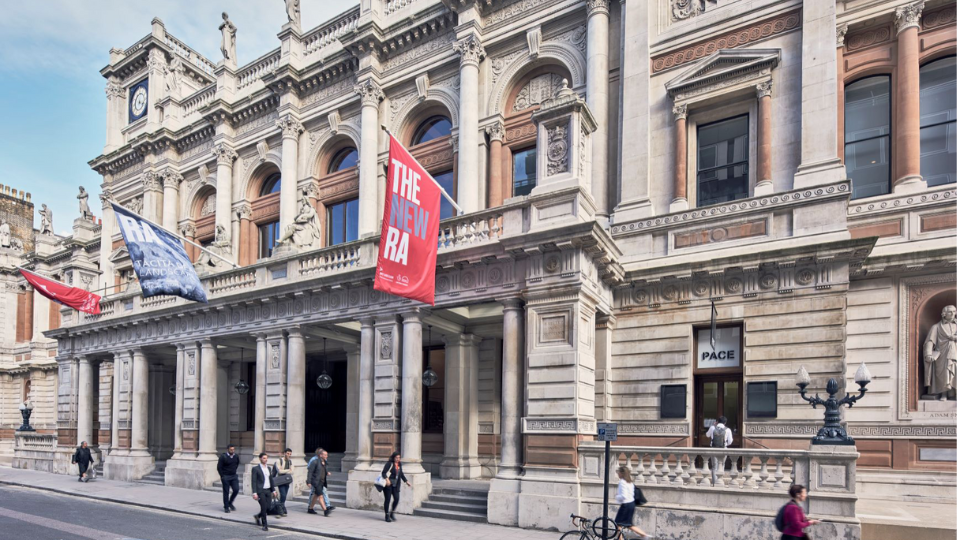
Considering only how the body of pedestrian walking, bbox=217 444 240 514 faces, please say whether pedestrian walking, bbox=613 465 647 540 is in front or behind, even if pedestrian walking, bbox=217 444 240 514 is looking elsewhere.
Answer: in front

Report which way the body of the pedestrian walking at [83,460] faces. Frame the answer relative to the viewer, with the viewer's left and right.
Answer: facing the viewer and to the right of the viewer

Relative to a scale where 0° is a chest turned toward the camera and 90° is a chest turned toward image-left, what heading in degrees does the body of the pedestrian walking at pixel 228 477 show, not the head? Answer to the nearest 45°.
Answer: approximately 315°

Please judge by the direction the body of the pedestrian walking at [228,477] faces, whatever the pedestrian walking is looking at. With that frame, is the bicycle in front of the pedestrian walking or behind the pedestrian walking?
in front

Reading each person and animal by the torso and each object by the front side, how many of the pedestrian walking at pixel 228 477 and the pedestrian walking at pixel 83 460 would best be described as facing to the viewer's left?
0

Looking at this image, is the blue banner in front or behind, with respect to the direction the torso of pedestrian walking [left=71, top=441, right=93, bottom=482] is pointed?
in front

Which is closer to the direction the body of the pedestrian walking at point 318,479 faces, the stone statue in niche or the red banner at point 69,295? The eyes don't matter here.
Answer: the stone statue in niche

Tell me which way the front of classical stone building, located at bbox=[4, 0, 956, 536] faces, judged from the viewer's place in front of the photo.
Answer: facing the viewer and to the left of the viewer

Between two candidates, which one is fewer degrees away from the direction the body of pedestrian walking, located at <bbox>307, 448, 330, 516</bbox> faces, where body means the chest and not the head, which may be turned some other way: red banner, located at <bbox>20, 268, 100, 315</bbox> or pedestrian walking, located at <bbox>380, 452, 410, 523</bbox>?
the pedestrian walking
